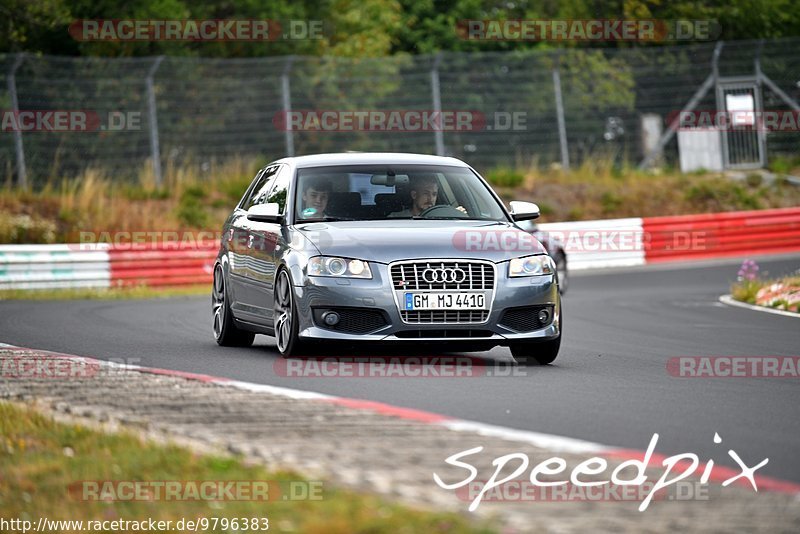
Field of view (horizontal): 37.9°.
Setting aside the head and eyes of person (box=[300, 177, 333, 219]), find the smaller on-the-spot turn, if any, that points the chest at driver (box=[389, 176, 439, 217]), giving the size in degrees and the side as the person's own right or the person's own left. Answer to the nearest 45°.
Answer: approximately 90° to the person's own left

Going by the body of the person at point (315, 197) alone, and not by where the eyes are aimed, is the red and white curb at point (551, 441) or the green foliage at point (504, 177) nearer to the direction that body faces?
the red and white curb

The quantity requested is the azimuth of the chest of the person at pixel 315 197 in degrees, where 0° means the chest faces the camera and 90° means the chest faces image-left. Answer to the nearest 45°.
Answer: approximately 0°

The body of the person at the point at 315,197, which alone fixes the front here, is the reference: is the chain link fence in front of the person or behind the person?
behind

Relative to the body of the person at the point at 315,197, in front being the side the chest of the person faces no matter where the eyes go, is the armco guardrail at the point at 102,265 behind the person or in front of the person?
behind

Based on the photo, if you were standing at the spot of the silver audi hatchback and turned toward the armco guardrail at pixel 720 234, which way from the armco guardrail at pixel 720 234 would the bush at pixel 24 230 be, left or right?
left

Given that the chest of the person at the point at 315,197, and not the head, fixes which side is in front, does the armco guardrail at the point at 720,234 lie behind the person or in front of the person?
behind

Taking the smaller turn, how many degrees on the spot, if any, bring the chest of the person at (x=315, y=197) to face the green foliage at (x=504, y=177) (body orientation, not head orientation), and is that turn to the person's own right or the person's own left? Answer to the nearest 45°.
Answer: approximately 180°

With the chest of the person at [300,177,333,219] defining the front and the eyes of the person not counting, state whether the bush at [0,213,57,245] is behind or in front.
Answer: behind
